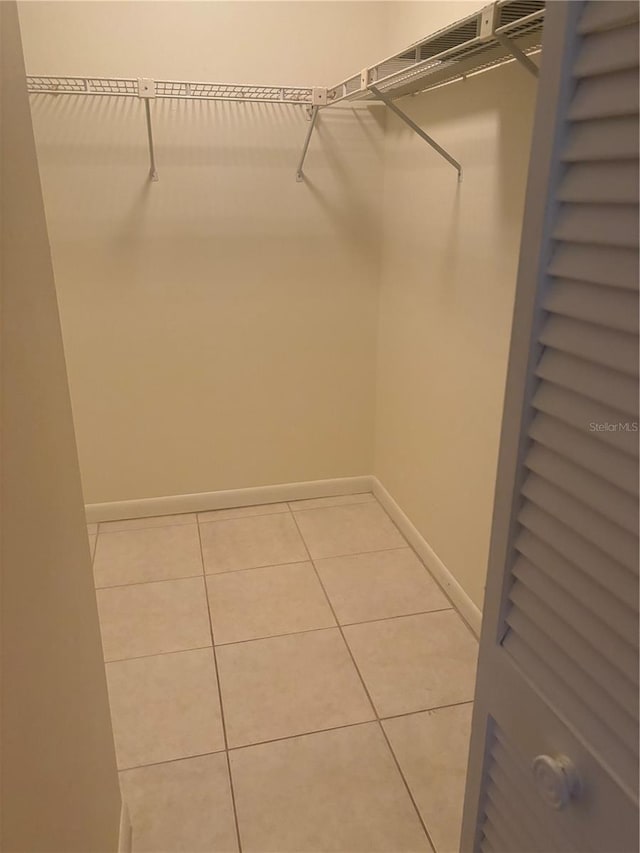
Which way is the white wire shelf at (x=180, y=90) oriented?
toward the camera

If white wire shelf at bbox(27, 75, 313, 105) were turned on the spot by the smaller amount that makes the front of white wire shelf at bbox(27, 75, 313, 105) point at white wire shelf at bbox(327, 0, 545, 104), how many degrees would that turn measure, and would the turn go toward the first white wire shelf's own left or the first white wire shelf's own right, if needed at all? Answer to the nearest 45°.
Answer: approximately 45° to the first white wire shelf's own left
